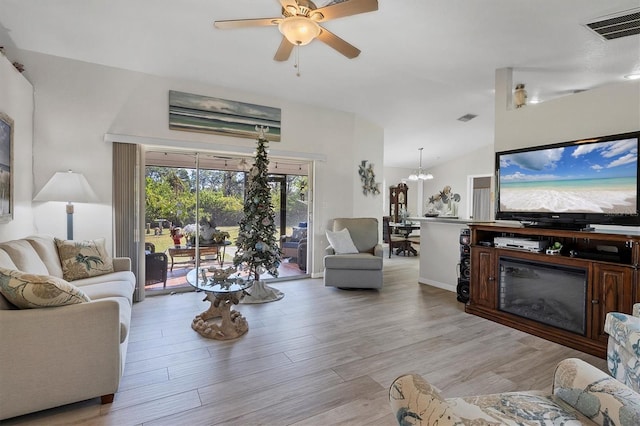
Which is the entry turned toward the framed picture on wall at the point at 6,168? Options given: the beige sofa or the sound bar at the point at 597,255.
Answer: the sound bar

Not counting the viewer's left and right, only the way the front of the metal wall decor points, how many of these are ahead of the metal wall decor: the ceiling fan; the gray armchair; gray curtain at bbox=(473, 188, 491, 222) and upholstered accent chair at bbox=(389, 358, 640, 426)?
3

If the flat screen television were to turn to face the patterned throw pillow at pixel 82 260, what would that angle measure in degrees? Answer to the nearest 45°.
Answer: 0° — it already faces it

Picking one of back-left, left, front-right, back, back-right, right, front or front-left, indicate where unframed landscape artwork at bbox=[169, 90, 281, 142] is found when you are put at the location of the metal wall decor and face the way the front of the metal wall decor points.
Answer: front-right

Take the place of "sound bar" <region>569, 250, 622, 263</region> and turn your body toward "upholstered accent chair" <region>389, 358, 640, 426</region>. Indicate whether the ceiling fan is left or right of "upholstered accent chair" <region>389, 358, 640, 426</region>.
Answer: right

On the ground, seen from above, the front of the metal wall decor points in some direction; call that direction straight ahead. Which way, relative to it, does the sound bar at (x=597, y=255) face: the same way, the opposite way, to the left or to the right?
to the right

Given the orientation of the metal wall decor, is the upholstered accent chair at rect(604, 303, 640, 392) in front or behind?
in front

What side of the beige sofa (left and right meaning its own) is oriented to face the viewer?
right

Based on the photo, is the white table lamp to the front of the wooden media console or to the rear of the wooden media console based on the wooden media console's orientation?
to the front

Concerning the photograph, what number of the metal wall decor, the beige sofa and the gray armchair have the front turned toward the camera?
2

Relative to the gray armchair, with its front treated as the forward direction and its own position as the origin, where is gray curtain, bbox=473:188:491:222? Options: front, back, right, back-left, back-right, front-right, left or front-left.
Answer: back-left

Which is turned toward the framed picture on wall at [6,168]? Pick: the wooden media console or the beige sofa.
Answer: the wooden media console

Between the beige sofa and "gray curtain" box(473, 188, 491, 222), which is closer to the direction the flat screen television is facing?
the beige sofa

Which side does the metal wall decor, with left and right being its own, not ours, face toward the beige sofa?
front

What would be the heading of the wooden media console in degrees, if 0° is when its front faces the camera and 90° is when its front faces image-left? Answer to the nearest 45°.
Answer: approximately 45°
